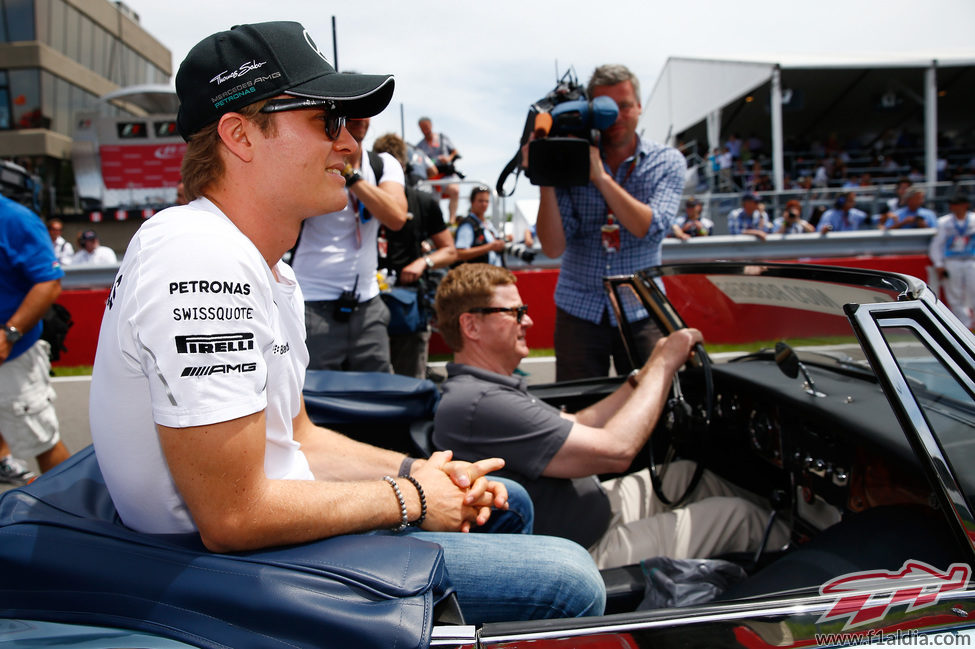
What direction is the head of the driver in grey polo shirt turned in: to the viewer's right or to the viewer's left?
to the viewer's right

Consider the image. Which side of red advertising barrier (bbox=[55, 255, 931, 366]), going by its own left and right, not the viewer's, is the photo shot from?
front

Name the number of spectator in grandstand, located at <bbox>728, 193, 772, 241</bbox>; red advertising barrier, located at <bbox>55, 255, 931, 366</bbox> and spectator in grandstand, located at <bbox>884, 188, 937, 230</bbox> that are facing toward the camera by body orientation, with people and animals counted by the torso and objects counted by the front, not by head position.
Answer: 3

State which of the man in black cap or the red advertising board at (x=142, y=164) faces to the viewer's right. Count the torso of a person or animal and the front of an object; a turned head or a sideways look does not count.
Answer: the man in black cap

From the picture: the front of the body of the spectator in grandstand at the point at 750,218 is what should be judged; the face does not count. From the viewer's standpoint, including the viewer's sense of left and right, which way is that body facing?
facing the viewer

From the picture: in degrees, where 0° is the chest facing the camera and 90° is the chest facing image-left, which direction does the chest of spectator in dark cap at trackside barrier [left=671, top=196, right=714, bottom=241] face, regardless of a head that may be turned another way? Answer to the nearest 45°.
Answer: approximately 0°

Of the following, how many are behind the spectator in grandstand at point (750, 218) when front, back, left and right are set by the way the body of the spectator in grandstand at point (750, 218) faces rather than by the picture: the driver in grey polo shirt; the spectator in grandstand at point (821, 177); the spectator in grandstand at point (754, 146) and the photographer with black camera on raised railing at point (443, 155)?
2

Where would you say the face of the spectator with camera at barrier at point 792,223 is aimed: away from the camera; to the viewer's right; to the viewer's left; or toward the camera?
toward the camera

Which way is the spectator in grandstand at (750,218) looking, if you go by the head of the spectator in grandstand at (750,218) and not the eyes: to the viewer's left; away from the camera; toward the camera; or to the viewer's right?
toward the camera

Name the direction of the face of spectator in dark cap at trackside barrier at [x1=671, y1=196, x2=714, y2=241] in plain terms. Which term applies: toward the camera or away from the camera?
toward the camera

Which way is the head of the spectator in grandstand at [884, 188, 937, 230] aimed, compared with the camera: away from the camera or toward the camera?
toward the camera

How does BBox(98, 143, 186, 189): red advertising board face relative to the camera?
toward the camera

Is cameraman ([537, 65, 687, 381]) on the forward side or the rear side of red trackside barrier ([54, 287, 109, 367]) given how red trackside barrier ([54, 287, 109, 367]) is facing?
on the forward side

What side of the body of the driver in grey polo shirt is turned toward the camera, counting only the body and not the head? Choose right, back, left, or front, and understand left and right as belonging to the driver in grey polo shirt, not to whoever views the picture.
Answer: right

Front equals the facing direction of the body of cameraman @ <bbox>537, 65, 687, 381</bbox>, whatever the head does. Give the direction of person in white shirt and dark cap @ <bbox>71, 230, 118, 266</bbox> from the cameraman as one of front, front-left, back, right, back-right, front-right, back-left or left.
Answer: right

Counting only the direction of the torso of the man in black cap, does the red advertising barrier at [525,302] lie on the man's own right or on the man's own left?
on the man's own left
